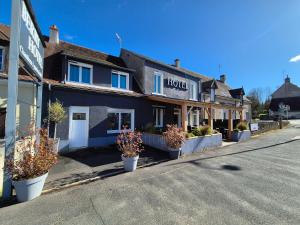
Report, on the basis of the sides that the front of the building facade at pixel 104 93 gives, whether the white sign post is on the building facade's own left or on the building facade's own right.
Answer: on the building facade's own right

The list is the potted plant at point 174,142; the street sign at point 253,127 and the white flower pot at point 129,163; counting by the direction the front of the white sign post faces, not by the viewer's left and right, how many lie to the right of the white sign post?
0

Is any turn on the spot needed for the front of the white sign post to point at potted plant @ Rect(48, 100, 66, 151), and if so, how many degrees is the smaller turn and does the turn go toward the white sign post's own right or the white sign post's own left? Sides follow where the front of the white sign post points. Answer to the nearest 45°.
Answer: approximately 135° to the white sign post's own left

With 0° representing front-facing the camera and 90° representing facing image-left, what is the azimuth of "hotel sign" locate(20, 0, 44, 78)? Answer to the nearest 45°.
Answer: approximately 315°

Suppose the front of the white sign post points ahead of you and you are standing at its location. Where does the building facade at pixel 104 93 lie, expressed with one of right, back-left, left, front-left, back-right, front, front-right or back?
left

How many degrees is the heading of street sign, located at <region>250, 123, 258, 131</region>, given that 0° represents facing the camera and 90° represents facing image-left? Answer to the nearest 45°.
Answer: approximately 0°

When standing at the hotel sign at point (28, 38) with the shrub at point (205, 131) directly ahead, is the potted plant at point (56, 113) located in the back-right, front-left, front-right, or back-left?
front-left

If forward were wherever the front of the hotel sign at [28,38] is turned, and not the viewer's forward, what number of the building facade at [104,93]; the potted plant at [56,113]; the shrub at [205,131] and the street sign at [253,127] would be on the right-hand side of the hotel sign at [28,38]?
0

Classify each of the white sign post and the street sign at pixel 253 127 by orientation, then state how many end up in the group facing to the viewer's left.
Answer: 0

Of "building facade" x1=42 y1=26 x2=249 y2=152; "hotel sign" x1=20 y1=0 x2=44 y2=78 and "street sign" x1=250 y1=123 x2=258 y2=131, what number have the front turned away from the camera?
0
